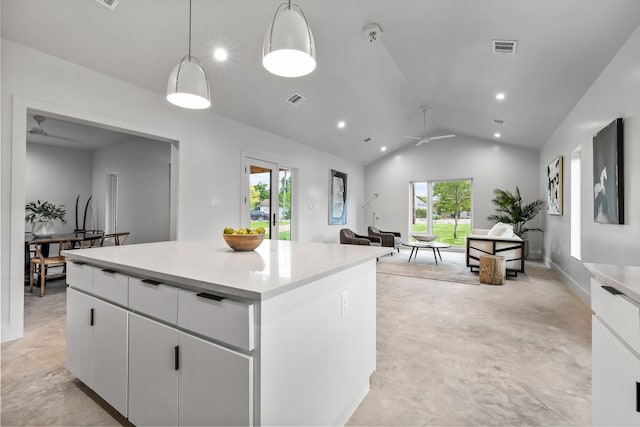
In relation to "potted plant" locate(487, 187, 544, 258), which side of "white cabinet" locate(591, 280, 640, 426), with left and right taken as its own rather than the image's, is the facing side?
right

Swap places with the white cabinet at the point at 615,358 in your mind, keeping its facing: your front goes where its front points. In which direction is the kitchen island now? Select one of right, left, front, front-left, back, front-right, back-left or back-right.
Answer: front-left

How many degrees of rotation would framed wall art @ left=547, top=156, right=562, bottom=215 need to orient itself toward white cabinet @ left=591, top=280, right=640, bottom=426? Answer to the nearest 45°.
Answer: approximately 90° to its left

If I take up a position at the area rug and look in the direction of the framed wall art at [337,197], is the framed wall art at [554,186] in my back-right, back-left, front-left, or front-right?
back-right

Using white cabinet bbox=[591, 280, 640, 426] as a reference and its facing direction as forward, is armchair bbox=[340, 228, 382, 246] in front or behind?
in front

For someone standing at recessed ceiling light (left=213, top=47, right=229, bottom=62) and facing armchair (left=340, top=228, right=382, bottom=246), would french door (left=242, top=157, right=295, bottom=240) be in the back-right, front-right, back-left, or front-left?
front-left

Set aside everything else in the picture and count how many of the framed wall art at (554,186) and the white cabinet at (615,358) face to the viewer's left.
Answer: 2

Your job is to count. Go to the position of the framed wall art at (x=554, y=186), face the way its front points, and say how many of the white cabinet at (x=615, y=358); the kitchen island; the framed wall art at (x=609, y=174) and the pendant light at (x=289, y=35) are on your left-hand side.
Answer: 4

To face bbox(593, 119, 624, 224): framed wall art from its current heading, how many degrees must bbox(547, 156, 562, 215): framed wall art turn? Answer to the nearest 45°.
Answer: approximately 90° to its left

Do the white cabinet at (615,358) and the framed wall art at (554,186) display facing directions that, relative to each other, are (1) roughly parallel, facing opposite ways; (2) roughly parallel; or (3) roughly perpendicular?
roughly parallel

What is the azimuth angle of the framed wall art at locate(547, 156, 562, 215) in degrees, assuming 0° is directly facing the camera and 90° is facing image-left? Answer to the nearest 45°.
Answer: approximately 90°

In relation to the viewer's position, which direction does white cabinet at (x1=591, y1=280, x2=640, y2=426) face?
facing to the left of the viewer
